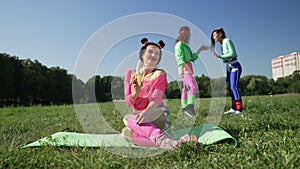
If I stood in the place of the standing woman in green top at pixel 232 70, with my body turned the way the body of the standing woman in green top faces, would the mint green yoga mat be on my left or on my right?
on my left

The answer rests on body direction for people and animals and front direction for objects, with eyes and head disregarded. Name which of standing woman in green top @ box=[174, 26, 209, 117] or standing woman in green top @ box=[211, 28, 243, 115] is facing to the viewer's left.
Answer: standing woman in green top @ box=[211, 28, 243, 115]

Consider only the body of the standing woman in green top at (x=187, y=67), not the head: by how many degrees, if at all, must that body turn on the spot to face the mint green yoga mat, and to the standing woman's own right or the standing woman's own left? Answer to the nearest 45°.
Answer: approximately 90° to the standing woman's own right

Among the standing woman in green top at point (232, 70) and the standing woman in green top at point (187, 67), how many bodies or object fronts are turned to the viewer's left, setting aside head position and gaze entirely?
1

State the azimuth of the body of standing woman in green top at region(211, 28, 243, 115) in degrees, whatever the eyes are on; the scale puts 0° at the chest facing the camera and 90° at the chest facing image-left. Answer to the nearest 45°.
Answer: approximately 90°

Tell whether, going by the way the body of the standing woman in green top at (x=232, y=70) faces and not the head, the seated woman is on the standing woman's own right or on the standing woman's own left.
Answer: on the standing woman's own left

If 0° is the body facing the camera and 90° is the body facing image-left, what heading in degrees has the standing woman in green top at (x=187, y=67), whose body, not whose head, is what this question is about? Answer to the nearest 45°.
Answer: approximately 270°

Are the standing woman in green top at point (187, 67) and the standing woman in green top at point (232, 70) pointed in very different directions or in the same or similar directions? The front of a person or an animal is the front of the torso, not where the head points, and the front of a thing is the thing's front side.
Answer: very different directions

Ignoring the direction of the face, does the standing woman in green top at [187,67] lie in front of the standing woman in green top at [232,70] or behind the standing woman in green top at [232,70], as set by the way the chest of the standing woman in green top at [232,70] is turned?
in front
